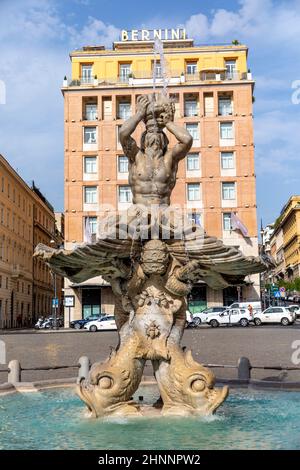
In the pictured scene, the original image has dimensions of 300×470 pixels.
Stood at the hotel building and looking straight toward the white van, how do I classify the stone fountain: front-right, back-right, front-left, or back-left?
front-right

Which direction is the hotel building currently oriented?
toward the camera

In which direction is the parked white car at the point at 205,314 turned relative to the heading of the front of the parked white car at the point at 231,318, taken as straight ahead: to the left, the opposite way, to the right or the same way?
the same way

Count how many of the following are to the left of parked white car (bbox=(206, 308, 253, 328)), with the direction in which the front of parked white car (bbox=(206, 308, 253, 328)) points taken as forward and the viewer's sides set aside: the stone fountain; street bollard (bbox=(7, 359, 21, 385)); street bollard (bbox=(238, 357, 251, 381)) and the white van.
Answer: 3

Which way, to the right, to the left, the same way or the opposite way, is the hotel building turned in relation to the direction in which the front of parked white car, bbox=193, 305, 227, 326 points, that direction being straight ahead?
to the left

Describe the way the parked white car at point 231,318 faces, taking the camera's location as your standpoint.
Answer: facing to the left of the viewer

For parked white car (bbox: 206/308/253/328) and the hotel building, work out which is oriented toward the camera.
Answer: the hotel building

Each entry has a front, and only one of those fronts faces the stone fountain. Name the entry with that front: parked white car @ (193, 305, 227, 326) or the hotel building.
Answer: the hotel building

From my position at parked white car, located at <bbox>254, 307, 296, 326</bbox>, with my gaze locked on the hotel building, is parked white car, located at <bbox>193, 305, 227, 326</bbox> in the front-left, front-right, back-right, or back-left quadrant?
front-left

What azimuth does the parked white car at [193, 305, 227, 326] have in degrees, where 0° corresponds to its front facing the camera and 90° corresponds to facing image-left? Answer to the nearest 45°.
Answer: approximately 90°

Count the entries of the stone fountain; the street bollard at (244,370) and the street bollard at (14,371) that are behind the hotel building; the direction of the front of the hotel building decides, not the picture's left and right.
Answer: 0

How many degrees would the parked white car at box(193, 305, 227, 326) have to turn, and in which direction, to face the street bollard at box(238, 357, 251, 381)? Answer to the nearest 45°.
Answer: approximately 90° to its left

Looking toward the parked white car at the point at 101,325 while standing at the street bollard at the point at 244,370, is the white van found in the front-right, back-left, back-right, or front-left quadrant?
front-right

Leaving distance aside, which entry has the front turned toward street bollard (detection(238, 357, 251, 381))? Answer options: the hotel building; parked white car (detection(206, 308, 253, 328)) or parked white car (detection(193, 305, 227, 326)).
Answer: the hotel building
